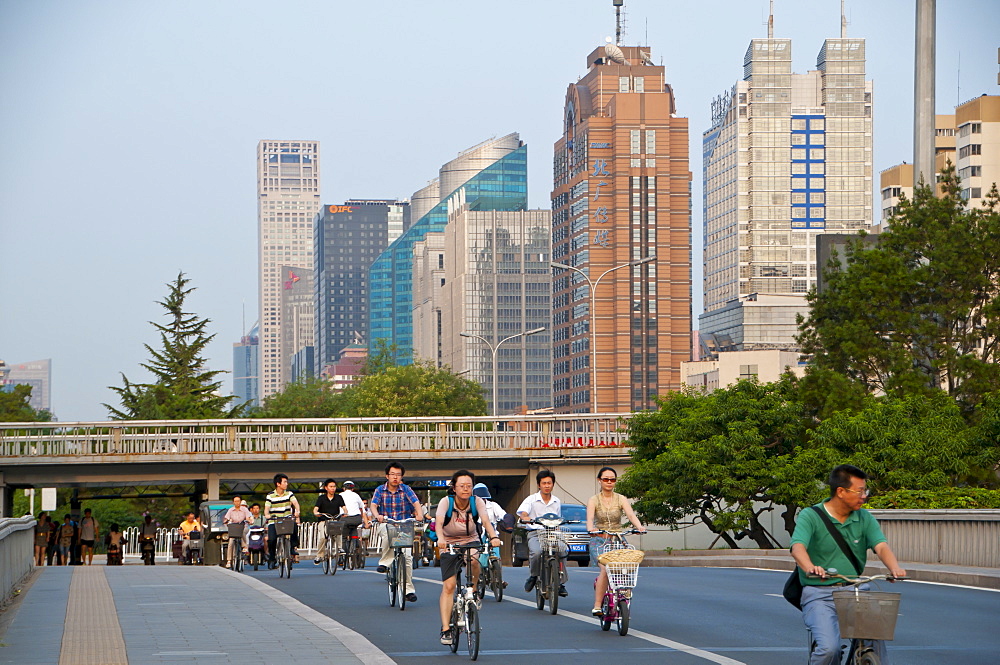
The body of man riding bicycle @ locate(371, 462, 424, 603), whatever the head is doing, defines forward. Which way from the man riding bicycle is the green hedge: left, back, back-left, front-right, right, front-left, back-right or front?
back-left

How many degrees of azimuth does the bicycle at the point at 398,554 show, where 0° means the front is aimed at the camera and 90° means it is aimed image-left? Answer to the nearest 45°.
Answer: approximately 0°

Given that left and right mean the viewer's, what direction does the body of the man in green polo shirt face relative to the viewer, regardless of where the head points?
facing the viewer and to the right of the viewer

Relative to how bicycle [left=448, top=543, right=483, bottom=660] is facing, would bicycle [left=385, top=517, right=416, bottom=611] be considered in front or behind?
behind

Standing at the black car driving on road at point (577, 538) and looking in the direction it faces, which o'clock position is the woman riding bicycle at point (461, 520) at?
The woman riding bicycle is roughly at 12 o'clock from the black car driving on road.

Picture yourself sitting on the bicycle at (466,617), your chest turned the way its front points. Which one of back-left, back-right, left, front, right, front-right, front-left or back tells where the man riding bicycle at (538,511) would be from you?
back

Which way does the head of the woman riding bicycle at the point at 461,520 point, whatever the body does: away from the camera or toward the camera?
toward the camera

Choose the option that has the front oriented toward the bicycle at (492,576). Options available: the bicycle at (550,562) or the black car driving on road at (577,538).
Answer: the black car driving on road

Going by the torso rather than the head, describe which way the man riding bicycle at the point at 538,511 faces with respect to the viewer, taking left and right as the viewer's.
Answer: facing the viewer

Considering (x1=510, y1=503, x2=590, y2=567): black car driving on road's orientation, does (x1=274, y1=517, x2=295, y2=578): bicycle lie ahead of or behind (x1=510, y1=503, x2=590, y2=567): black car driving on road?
ahead

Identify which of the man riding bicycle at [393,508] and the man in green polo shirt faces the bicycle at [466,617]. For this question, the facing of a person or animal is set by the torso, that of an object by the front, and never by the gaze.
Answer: the man riding bicycle

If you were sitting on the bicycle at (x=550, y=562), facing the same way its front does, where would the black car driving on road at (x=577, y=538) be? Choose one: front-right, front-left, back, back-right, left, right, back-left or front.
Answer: back

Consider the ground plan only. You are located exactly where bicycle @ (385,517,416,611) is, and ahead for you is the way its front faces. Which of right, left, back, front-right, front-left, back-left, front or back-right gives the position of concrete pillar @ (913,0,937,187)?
back-left
